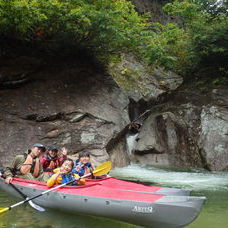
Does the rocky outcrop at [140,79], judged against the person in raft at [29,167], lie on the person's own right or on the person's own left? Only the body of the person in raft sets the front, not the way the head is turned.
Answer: on the person's own left

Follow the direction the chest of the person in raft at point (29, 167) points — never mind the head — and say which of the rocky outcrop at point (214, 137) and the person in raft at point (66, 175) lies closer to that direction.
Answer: the person in raft

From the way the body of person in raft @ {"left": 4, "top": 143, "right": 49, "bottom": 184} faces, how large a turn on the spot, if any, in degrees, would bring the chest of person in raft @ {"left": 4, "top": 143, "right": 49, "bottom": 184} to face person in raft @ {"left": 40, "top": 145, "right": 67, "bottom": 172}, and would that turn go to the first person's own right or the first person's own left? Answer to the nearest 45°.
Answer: approximately 90° to the first person's own left

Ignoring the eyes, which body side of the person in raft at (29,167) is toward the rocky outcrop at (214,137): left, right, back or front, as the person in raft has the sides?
left

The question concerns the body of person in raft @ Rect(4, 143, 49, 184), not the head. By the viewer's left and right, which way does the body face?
facing the viewer and to the right of the viewer

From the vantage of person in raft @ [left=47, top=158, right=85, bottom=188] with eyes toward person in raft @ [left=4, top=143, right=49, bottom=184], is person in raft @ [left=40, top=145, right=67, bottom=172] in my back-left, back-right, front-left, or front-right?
front-right

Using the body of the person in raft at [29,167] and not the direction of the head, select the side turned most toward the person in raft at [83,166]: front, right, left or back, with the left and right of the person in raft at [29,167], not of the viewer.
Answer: front

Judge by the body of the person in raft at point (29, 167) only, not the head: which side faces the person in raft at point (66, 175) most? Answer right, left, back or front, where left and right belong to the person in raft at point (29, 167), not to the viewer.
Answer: front
